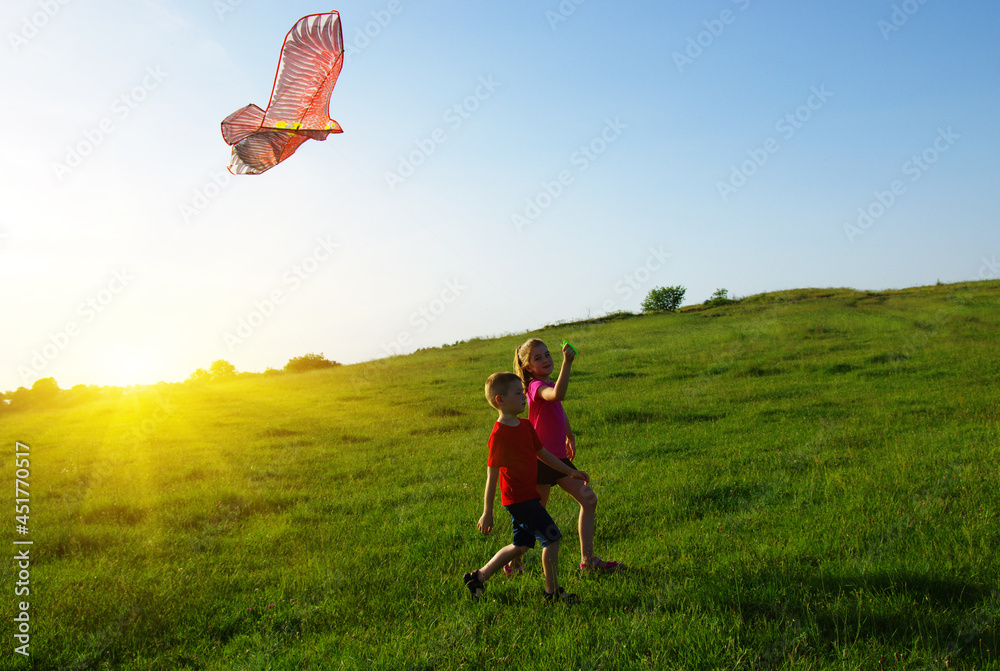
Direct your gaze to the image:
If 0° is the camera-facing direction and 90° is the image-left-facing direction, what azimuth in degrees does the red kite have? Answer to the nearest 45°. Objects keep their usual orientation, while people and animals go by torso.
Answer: approximately 270°

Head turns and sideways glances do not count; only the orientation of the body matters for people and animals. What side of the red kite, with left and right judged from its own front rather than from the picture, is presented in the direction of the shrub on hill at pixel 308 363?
left

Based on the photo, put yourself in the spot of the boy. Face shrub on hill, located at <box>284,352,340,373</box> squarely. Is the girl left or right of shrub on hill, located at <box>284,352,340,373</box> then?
right
